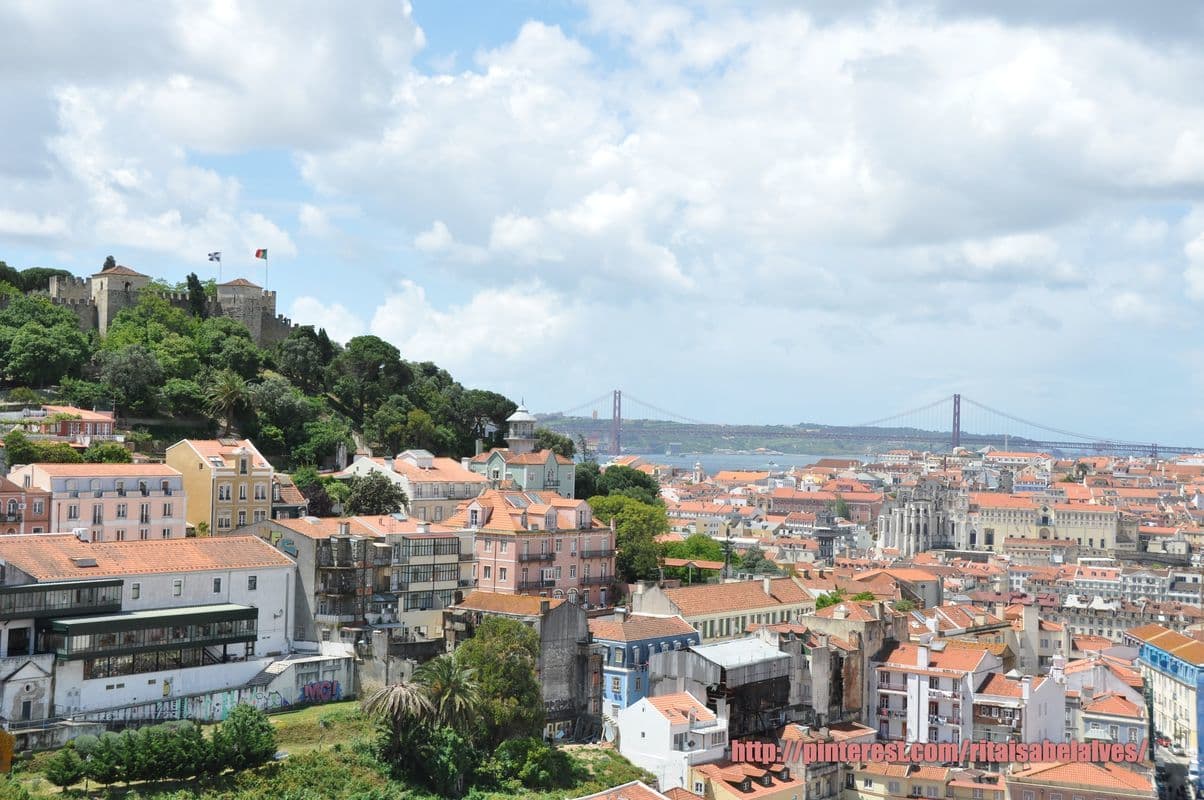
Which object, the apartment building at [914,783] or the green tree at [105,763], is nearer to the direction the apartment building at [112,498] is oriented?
the green tree

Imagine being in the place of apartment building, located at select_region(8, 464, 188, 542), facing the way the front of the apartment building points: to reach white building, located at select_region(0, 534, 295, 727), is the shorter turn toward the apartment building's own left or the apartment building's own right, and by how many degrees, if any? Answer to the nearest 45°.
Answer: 0° — it already faces it

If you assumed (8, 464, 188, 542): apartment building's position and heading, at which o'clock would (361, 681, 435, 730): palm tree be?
The palm tree is roughly at 11 o'clock from the apartment building.

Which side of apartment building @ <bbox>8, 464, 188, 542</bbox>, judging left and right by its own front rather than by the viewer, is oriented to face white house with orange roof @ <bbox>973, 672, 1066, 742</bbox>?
left

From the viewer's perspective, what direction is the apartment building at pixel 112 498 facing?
toward the camera

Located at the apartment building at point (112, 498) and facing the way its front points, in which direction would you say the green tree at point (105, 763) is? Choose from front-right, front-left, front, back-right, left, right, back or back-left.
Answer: front

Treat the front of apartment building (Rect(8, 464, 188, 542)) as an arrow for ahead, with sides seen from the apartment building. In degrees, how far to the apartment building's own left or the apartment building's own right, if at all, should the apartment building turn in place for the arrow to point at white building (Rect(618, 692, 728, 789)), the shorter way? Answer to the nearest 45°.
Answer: approximately 45° to the apartment building's own left

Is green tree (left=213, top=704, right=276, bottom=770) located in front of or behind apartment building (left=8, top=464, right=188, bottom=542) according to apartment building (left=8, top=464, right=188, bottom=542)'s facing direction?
in front

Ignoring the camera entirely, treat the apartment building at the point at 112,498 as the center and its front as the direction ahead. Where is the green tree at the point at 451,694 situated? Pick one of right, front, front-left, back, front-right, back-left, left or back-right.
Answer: front-left

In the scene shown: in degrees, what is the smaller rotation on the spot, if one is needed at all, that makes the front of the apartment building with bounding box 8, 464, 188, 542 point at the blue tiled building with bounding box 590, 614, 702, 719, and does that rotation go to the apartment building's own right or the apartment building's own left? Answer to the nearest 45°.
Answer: approximately 45° to the apartment building's own left

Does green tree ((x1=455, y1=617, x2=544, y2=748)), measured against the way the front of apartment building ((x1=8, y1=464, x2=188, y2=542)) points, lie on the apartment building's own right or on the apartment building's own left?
on the apartment building's own left

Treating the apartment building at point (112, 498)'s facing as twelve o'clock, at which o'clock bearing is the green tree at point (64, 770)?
The green tree is roughly at 12 o'clock from the apartment building.

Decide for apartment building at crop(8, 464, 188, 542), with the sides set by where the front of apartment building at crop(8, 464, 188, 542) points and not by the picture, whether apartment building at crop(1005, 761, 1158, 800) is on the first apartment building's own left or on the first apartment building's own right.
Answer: on the first apartment building's own left
